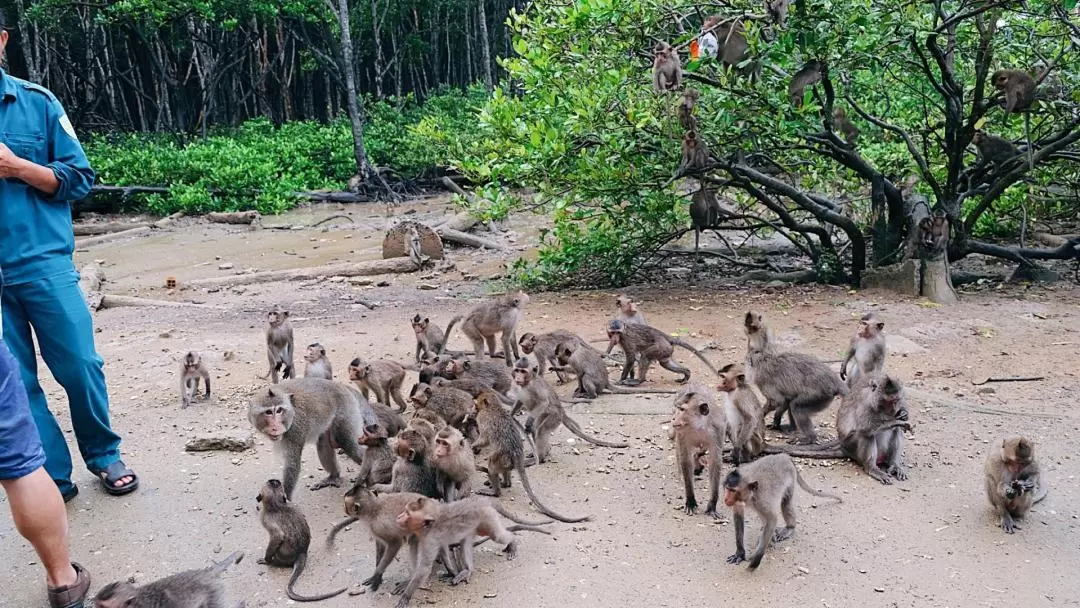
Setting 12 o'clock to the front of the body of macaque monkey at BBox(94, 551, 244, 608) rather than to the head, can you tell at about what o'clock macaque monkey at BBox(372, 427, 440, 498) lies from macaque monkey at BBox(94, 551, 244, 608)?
macaque monkey at BBox(372, 427, 440, 498) is roughly at 5 o'clock from macaque monkey at BBox(94, 551, 244, 608).

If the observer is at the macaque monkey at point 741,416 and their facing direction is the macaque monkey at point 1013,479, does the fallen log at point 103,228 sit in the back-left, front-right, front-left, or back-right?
back-left

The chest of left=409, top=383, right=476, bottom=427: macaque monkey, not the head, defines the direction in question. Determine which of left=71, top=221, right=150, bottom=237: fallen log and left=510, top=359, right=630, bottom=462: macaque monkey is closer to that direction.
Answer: the fallen log

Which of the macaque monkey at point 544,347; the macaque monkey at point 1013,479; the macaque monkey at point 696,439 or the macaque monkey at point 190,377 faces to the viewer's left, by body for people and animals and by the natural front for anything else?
the macaque monkey at point 544,347

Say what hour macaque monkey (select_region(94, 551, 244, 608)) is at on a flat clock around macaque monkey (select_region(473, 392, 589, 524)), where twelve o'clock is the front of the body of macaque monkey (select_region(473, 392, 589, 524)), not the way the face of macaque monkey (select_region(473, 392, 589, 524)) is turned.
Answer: macaque monkey (select_region(94, 551, 244, 608)) is roughly at 9 o'clock from macaque monkey (select_region(473, 392, 589, 524)).

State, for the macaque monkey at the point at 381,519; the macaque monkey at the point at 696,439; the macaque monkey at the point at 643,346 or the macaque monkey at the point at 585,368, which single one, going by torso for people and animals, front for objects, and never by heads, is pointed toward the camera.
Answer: the macaque monkey at the point at 696,439

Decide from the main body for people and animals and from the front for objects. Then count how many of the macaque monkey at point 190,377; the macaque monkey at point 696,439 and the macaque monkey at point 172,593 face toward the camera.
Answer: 2

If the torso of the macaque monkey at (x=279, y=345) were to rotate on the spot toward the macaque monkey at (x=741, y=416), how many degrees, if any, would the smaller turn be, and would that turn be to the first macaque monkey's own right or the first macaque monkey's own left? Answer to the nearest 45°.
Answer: approximately 90° to the first macaque monkey's own left
